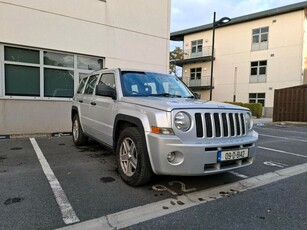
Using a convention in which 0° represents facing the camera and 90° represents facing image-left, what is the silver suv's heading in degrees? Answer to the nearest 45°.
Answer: approximately 315°

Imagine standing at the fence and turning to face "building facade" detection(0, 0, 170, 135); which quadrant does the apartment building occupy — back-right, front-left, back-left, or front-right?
back-right

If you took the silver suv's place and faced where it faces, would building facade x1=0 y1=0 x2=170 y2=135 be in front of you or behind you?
behind

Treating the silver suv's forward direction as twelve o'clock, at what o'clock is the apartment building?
The apartment building is roughly at 8 o'clock from the silver suv.

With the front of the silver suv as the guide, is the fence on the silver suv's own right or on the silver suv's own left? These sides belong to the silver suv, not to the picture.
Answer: on the silver suv's own left
